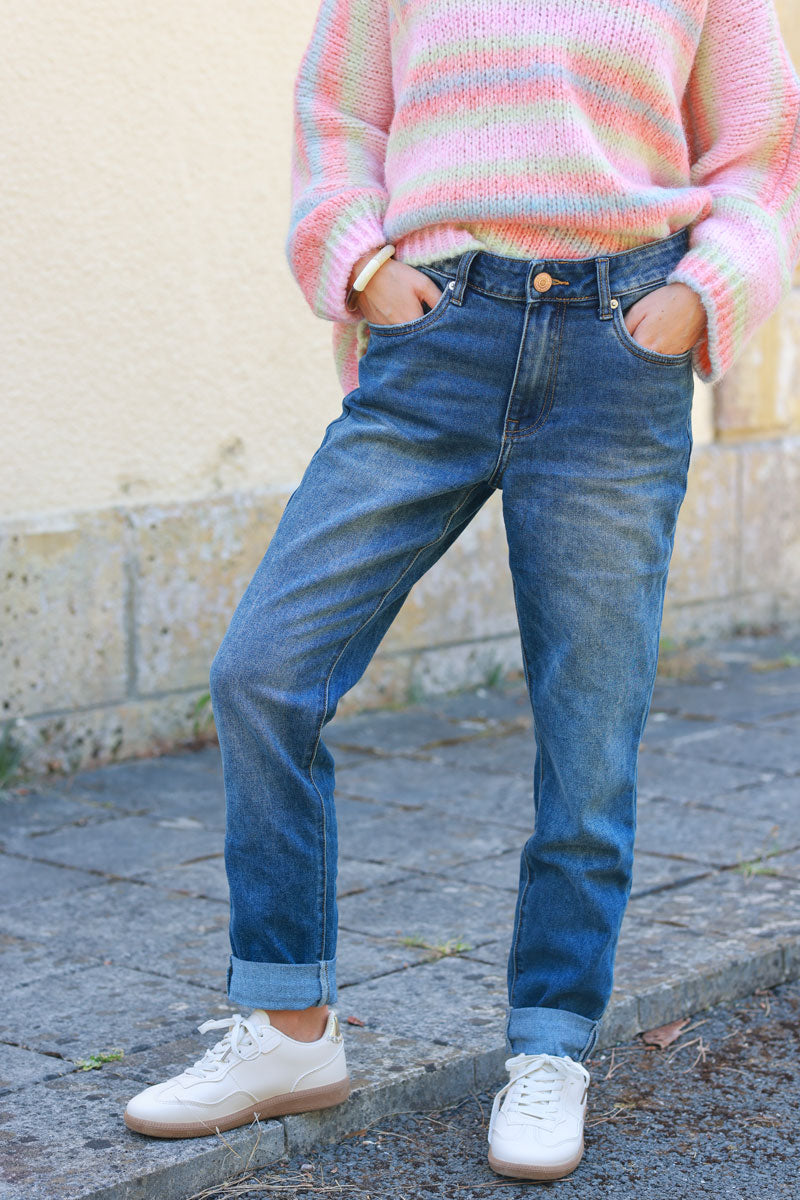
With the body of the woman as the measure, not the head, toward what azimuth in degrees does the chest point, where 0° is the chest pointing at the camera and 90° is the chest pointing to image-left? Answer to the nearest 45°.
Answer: approximately 0°
